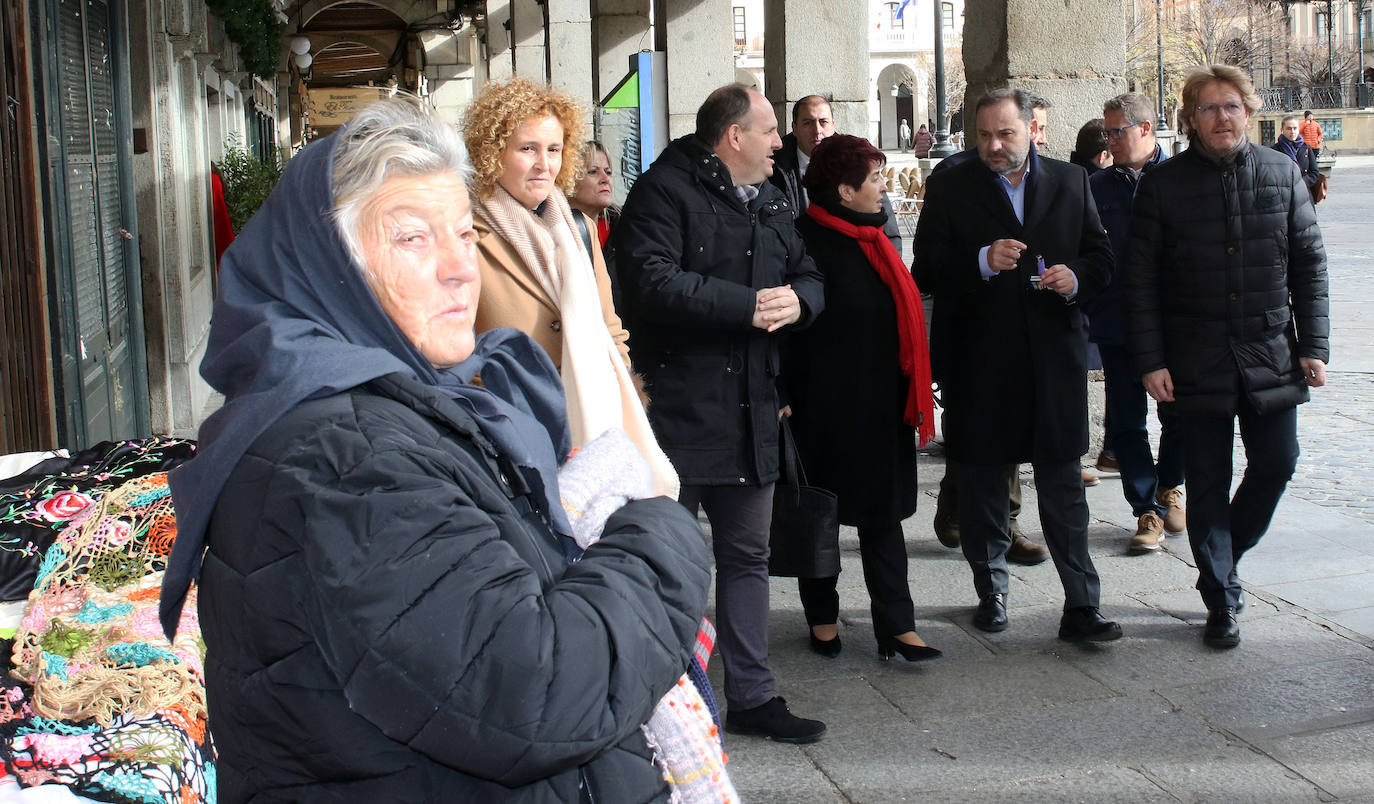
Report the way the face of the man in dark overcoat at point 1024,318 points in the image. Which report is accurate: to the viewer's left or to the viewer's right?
to the viewer's left

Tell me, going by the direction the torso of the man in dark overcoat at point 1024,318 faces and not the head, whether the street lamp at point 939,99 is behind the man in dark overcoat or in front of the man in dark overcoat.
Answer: behind

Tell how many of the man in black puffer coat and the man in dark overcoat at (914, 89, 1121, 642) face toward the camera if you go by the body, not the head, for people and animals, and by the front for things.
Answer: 2

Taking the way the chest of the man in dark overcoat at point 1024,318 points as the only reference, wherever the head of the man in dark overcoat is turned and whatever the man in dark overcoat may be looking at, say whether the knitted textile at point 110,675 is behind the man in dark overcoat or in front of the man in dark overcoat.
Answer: in front

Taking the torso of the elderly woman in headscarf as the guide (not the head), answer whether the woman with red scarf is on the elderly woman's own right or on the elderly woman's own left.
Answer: on the elderly woman's own left

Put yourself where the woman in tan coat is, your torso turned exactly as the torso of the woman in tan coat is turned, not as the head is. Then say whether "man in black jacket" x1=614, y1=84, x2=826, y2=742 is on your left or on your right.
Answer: on your left

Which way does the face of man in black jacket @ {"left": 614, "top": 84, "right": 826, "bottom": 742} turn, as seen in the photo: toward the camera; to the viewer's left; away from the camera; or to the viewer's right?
to the viewer's right

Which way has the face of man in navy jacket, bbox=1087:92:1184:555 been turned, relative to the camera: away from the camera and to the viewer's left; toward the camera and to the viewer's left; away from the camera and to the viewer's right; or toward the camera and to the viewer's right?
toward the camera and to the viewer's left

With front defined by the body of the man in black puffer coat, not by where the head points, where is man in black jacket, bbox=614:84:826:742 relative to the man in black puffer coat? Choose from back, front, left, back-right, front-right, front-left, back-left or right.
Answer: front-right
